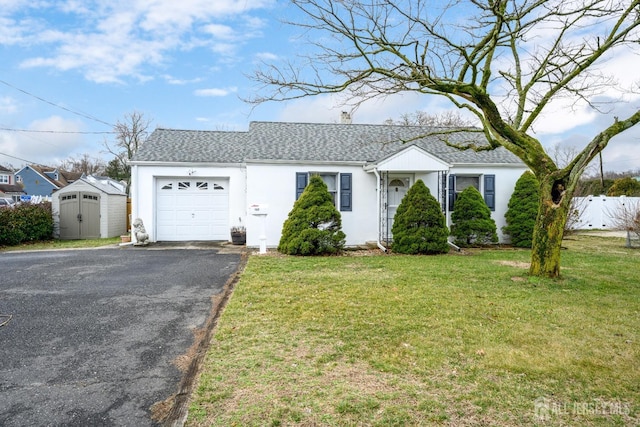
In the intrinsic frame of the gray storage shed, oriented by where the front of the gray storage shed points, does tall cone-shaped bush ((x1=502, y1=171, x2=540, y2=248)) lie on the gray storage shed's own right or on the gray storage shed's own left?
on the gray storage shed's own left

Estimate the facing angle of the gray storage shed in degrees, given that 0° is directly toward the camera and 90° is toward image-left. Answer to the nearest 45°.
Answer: approximately 45°

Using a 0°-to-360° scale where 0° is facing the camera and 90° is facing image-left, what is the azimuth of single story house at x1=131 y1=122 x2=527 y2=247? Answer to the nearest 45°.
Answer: approximately 0°

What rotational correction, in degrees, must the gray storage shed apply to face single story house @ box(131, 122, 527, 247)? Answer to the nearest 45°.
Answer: approximately 90° to its left

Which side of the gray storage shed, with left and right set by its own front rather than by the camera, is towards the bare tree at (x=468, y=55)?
left

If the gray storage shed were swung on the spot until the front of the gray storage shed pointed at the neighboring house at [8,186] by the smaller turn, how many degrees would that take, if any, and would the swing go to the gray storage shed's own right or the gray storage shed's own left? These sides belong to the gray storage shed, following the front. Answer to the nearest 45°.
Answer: approximately 135° to the gray storage shed's own right

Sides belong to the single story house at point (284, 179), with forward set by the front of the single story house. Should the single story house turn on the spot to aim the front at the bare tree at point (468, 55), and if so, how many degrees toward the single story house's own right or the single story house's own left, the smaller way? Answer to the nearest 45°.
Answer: approximately 45° to the single story house's own left

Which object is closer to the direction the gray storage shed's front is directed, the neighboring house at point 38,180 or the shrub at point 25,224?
the shrub

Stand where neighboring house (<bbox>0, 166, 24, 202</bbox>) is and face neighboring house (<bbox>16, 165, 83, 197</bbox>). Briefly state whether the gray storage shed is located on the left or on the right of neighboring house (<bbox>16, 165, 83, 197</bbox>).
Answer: right

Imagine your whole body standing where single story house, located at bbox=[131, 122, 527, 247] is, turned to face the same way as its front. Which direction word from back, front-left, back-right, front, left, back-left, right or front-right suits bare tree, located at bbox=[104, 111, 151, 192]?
back-right

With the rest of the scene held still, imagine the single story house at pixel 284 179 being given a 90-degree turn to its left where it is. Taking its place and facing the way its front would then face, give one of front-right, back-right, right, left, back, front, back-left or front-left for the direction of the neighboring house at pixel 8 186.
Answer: back-left

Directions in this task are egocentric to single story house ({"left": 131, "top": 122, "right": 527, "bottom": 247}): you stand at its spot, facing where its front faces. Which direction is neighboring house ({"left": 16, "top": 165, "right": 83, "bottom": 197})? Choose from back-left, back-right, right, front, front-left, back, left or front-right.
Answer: back-right

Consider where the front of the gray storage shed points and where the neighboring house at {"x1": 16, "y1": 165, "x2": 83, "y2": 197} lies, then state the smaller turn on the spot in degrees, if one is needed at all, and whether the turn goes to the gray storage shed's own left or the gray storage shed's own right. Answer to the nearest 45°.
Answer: approximately 135° to the gray storage shed's own right
